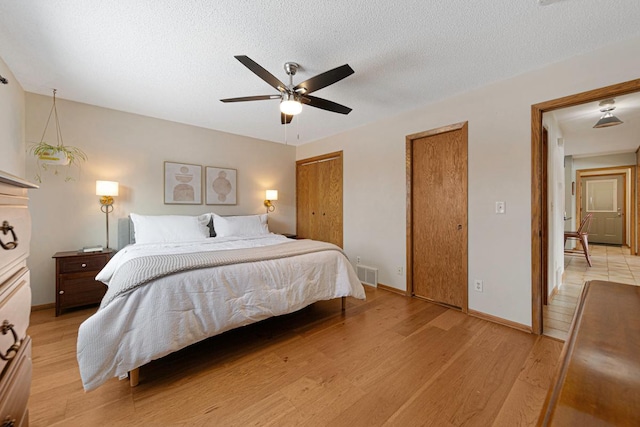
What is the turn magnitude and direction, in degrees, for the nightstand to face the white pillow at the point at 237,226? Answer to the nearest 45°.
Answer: approximately 90° to its left

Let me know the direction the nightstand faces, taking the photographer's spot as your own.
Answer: facing the viewer

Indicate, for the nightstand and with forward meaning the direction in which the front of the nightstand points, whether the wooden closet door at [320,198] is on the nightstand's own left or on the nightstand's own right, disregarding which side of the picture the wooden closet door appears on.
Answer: on the nightstand's own left

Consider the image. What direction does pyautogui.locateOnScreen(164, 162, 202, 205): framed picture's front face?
toward the camera

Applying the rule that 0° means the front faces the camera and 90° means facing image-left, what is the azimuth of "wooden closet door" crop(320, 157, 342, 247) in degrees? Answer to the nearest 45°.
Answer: approximately 45°

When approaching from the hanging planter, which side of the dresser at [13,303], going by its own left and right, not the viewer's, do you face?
left

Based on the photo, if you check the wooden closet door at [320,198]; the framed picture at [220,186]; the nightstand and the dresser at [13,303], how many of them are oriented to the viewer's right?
1

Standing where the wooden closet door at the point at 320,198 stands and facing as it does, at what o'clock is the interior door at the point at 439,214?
The interior door is roughly at 9 o'clock from the wooden closet door.

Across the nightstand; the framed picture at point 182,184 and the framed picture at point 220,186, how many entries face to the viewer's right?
0

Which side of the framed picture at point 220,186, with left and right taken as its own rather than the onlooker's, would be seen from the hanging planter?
right

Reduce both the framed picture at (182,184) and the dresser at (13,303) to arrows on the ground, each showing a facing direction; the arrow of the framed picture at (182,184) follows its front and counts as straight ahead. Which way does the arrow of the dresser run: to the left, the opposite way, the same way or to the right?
to the left

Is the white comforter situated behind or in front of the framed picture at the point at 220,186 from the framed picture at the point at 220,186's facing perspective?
in front

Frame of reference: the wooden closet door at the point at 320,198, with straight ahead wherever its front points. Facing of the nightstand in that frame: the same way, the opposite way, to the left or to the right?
to the left

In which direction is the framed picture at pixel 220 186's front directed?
toward the camera

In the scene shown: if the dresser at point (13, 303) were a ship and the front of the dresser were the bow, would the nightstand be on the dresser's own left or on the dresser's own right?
on the dresser's own left

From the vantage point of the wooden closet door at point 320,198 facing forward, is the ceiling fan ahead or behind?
ahead

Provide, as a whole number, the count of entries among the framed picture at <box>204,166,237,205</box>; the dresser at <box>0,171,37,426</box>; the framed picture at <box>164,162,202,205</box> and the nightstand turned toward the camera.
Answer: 3

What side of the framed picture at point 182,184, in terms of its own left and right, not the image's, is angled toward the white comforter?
front

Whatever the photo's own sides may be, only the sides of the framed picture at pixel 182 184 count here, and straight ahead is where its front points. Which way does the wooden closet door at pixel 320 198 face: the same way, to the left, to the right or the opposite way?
to the right

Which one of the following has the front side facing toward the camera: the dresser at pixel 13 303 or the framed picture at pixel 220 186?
the framed picture

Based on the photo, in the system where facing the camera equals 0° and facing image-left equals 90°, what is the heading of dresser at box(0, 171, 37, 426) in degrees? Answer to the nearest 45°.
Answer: approximately 270°
